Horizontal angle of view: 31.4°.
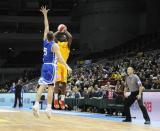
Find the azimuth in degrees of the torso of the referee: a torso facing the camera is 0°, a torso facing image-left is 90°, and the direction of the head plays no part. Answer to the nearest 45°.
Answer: approximately 45°
